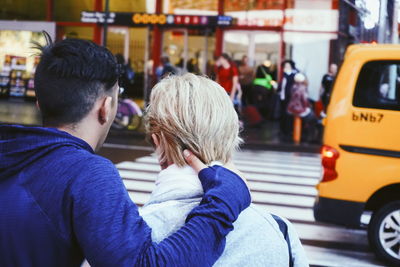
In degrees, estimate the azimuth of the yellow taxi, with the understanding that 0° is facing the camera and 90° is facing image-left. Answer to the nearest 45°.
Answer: approximately 270°

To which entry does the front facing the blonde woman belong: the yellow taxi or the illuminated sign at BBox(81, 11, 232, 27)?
the illuminated sign

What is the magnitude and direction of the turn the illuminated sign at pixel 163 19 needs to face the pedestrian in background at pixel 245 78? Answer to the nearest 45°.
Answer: approximately 45° to its left

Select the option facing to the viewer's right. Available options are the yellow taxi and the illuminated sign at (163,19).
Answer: the yellow taxi

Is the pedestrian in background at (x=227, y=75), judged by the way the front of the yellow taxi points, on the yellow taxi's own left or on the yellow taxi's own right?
on the yellow taxi's own left

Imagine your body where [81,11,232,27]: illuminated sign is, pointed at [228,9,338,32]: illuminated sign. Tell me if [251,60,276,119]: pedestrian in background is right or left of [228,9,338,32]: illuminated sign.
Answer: right

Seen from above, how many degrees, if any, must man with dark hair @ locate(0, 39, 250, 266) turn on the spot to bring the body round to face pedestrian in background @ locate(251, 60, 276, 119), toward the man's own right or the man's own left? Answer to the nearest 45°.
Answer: approximately 45° to the man's own left

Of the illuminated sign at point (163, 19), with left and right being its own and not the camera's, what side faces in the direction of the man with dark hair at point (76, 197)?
front

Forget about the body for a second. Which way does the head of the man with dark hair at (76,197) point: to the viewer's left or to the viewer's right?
to the viewer's right

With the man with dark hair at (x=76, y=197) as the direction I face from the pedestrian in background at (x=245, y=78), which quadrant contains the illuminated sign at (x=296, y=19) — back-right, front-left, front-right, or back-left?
back-left

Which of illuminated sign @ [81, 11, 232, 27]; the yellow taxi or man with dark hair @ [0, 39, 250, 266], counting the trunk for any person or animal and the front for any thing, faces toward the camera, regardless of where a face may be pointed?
the illuminated sign

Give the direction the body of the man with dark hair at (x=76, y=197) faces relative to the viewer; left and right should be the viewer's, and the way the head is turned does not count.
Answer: facing away from the viewer and to the right of the viewer

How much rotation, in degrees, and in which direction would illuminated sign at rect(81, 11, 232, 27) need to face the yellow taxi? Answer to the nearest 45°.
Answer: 0° — it already faces it

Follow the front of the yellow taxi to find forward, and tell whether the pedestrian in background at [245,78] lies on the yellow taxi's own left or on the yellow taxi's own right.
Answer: on the yellow taxi's own left
